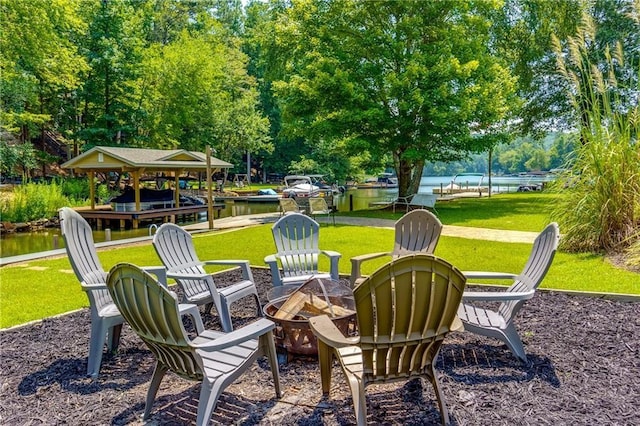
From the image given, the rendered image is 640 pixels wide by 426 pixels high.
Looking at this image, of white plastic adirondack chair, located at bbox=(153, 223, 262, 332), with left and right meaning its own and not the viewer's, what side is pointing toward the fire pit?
front

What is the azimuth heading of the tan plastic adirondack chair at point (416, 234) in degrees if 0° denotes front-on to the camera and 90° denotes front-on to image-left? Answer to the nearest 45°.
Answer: approximately 45°

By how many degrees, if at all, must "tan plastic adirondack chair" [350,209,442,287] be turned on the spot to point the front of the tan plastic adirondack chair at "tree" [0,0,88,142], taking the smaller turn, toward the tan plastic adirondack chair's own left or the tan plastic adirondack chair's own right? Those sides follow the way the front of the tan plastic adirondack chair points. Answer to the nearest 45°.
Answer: approximately 90° to the tan plastic adirondack chair's own right

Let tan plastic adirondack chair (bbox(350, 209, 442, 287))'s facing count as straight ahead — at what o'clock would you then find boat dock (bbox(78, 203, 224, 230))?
The boat dock is roughly at 3 o'clock from the tan plastic adirondack chair.

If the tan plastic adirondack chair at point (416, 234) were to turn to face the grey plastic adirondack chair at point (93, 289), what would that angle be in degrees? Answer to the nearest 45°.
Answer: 0° — it already faces it

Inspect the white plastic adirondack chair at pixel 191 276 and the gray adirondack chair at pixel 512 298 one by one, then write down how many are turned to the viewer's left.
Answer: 1

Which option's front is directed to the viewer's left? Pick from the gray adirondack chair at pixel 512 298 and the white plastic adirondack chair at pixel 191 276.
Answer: the gray adirondack chair at pixel 512 298

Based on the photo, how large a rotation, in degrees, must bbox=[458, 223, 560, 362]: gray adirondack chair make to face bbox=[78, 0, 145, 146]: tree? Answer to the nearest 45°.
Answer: approximately 45° to its right

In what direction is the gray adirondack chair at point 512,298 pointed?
to the viewer's left

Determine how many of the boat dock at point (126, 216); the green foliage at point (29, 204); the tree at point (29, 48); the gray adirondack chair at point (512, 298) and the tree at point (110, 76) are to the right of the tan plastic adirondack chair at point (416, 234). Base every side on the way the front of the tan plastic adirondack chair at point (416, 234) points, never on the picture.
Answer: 4

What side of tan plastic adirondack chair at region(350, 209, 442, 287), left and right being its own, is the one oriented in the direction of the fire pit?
front

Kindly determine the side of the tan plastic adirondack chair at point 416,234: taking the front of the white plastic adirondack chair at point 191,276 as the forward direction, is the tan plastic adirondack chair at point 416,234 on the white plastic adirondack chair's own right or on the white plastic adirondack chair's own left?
on the white plastic adirondack chair's own left

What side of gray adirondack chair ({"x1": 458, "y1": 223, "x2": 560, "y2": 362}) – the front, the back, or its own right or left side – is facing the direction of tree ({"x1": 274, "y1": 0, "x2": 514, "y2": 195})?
right
